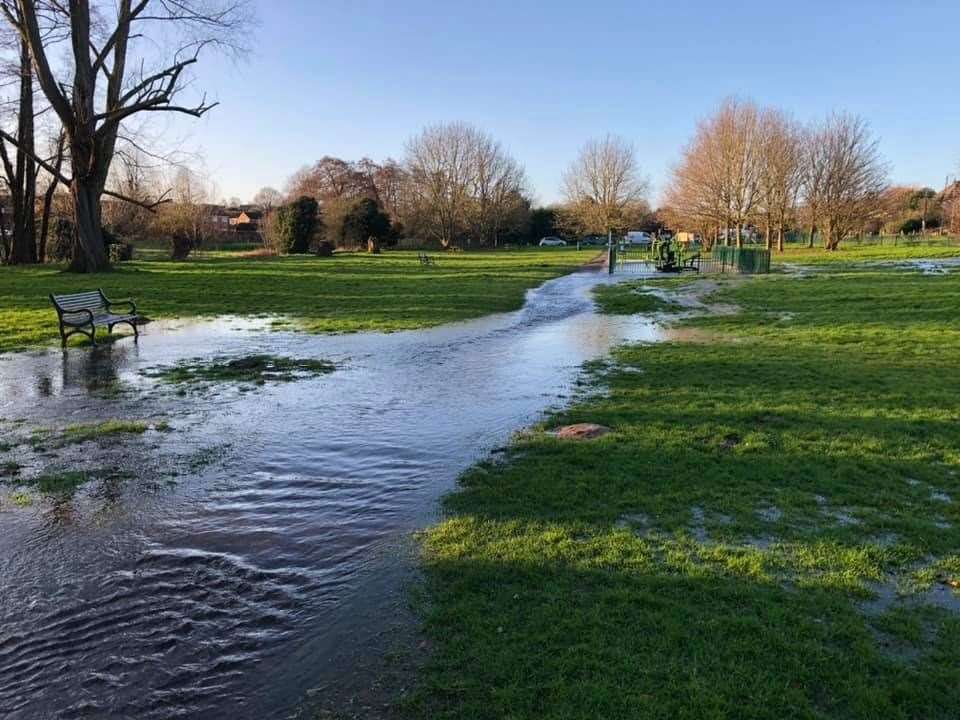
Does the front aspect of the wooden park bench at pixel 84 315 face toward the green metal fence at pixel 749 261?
no

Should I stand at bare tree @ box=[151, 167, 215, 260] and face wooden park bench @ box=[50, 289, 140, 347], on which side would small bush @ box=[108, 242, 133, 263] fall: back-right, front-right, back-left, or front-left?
front-right

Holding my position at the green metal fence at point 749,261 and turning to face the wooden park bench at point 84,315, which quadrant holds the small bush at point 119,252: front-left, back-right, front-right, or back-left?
front-right

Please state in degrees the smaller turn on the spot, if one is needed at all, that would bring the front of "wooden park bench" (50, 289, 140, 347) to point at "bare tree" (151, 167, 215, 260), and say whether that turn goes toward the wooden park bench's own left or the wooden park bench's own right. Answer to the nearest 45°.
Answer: approximately 135° to the wooden park bench's own left

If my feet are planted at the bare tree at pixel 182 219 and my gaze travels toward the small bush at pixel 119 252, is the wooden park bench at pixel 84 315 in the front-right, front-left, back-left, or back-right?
front-left

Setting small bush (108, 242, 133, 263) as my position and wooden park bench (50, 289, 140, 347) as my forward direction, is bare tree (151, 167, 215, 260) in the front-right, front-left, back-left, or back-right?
back-left

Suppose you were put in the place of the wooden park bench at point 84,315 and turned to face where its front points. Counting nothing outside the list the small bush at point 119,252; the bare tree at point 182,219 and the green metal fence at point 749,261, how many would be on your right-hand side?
0

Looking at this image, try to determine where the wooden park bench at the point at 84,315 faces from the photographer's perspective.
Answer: facing the viewer and to the right of the viewer

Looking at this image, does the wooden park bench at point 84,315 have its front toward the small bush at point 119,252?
no

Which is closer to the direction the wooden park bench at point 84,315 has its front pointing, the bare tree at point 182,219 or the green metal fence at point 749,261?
the green metal fence
